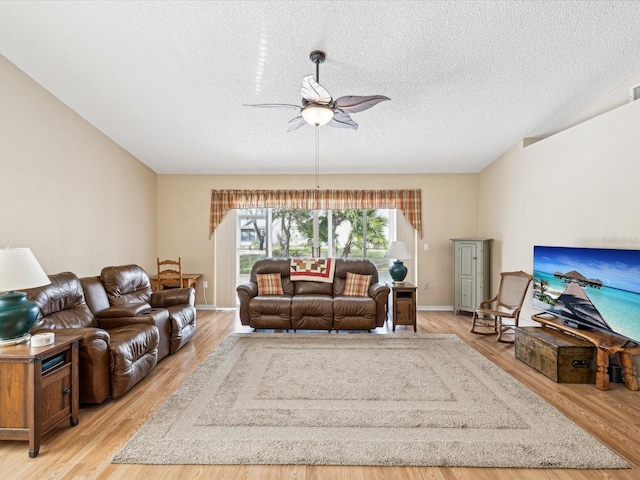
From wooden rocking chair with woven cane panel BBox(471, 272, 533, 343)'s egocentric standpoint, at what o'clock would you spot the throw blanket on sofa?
The throw blanket on sofa is roughly at 1 o'clock from the wooden rocking chair with woven cane panel.

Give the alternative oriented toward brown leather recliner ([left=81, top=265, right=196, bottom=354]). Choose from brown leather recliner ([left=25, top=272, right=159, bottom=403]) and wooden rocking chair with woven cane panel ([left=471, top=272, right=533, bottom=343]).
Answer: the wooden rocking chair with woven cane panel

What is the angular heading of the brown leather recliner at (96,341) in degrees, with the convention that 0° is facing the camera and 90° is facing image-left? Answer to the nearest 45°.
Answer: approximately 315°

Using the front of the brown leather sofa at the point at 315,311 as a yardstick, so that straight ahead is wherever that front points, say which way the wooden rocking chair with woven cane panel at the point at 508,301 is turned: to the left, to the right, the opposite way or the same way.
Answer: to the right

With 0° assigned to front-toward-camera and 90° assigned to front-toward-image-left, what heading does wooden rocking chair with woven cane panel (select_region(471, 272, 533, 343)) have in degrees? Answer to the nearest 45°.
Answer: approximately 45°

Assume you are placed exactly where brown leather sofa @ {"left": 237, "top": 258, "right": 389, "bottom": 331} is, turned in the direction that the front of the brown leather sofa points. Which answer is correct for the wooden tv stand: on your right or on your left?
on your left

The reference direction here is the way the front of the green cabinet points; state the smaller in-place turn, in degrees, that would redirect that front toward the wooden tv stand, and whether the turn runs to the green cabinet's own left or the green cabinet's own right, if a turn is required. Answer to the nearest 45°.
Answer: approximately 90° to the green cabinet's own left

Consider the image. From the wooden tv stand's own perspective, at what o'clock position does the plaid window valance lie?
The plaid window valance is roughly at 2 o'clock from the wooden tv stand.

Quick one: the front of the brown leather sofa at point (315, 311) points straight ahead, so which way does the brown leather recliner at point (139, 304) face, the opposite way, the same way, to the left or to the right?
to the left

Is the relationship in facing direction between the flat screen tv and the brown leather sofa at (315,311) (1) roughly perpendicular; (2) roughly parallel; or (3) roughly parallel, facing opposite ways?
roughly perpendicular

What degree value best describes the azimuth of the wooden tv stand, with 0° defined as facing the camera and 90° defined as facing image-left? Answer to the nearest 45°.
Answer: approximately 45°
